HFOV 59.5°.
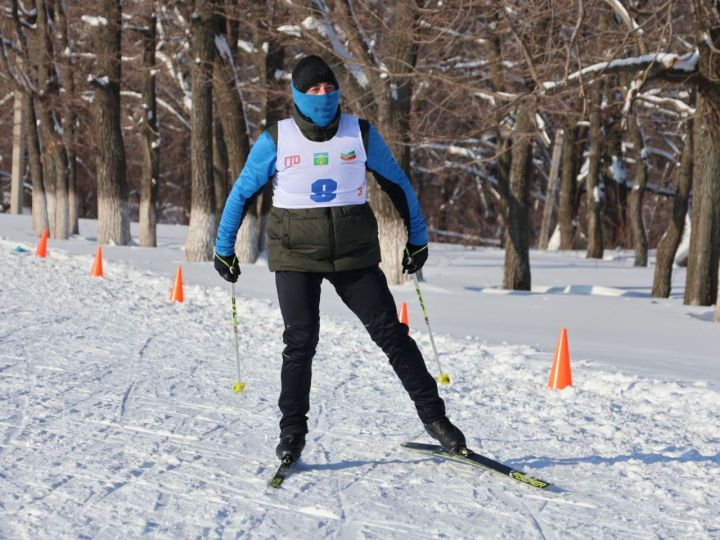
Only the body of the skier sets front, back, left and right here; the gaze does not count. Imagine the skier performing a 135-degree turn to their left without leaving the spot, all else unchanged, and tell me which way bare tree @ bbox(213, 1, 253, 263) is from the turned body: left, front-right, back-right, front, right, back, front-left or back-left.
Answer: front-left

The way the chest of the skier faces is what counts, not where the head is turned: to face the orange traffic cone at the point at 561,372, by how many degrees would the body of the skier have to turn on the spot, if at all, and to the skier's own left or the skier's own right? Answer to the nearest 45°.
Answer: approximately 135° to the skier's own left

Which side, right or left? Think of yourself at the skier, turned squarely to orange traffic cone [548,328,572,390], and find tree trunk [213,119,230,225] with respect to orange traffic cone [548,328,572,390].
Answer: left

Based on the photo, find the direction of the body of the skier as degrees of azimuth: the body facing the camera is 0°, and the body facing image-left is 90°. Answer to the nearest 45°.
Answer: approximately 0°

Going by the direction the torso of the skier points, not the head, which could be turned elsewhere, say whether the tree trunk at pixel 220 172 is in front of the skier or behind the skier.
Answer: behind
